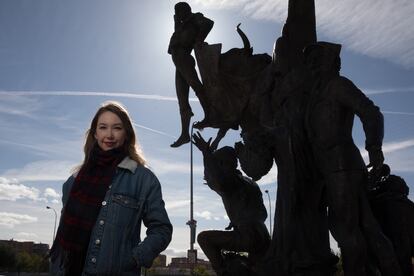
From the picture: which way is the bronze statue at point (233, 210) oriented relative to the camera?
to the viewer's left

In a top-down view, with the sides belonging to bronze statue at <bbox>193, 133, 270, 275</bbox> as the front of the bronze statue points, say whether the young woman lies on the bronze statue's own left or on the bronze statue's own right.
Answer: on the bronze statue's own left

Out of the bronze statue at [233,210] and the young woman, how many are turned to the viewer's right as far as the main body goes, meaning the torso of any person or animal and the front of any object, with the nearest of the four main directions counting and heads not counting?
0

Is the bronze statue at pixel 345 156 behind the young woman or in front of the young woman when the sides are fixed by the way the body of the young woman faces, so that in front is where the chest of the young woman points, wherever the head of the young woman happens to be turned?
behind

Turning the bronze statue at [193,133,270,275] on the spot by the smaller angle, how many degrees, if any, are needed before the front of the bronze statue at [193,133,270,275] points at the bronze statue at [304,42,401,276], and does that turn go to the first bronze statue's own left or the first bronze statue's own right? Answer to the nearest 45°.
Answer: approximately 135° to the first bronze statue's own left
